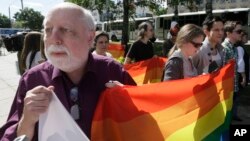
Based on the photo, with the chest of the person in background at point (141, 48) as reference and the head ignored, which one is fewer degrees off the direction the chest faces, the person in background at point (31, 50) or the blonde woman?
the blonde woman

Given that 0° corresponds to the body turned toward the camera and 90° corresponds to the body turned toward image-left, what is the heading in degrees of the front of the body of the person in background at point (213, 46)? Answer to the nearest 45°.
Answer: approximately 315°

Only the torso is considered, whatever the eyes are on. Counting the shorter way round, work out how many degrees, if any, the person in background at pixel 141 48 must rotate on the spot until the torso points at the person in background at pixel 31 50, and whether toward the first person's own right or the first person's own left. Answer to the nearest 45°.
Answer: approximately 135° to the first person's own right

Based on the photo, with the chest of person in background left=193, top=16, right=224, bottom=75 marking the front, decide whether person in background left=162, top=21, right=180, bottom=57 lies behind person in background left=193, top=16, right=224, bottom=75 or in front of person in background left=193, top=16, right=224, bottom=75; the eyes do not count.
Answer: behind
